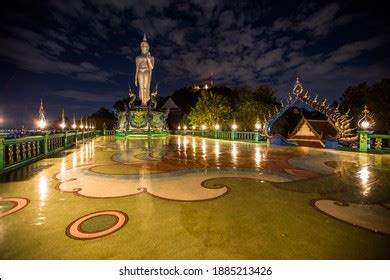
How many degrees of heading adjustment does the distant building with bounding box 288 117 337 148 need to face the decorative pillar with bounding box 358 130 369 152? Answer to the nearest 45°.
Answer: approximately 45° to its left

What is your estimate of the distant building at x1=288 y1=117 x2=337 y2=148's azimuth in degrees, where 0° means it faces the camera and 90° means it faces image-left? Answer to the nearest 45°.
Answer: approximately 45°

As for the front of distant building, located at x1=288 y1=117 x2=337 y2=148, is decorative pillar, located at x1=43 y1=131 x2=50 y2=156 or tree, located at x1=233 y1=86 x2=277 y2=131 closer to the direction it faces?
the decorative pillar

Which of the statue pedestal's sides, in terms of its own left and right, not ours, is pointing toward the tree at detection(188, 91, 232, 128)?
left

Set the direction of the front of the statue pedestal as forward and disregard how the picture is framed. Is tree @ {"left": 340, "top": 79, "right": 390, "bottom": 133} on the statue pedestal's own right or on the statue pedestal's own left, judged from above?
on the statue pedestal's own left

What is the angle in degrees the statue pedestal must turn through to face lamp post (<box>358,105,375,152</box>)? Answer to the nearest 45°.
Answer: approximately 45° to its left

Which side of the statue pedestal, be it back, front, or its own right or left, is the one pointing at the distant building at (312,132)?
left

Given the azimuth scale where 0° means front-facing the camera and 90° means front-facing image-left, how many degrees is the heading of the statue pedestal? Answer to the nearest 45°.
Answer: approximately 0°
